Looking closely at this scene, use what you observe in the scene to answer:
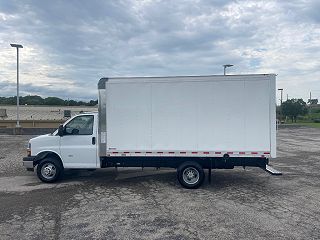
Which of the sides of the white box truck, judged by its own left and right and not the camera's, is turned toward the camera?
left
